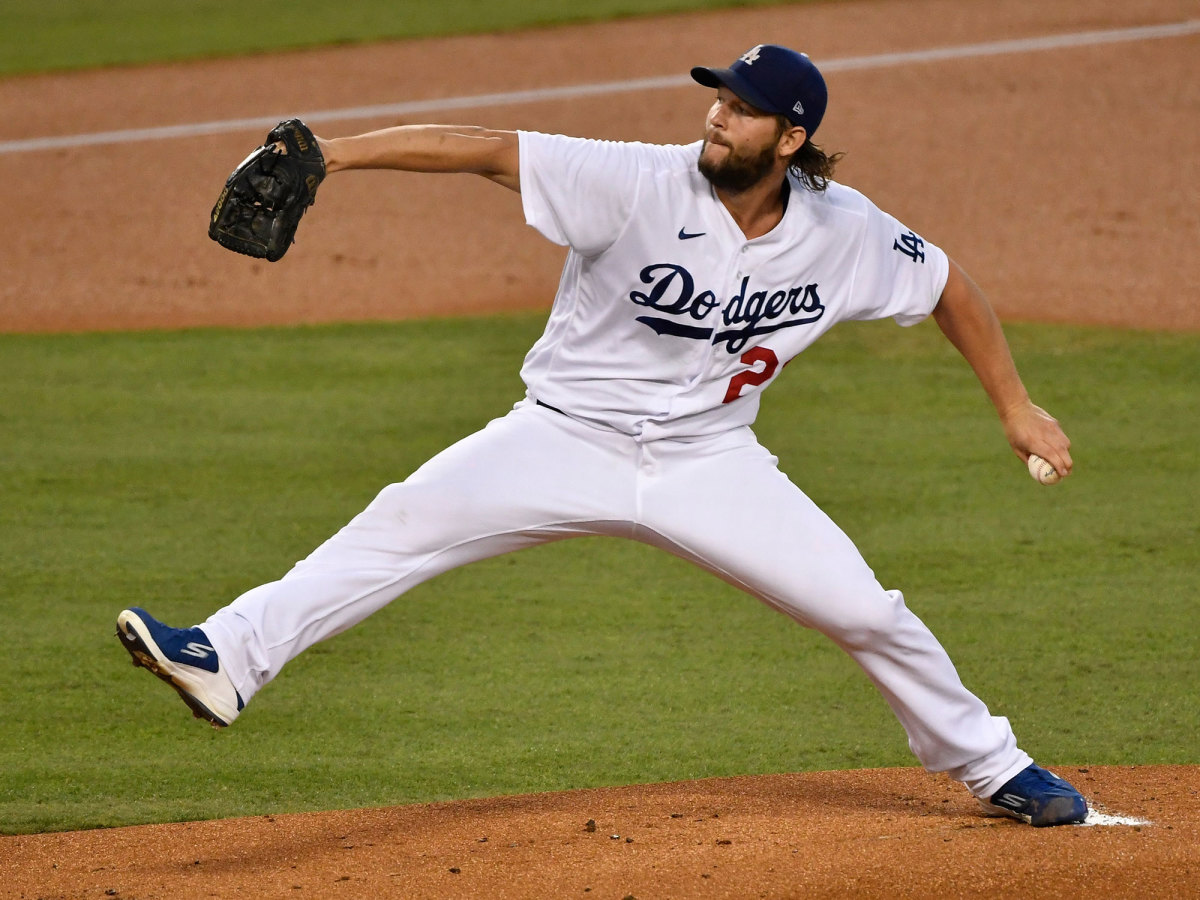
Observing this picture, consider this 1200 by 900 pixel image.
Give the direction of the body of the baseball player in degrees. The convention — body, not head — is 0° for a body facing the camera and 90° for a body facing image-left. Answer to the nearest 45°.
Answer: approximately 0°
